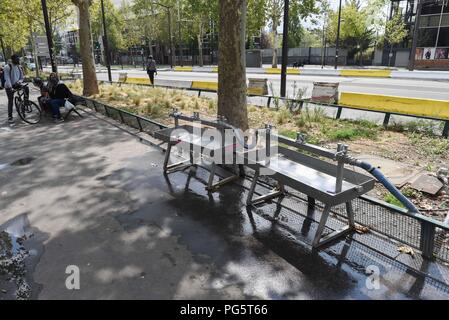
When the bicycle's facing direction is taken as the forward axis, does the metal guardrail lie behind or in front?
in front

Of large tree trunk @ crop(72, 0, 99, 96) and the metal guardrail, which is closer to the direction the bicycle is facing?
the metal guardrail

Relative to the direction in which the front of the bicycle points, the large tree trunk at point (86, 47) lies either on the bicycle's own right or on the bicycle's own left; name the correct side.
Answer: on the bicycle's own left

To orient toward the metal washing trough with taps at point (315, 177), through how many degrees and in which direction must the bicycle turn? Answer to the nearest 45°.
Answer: approximately 45° to its right

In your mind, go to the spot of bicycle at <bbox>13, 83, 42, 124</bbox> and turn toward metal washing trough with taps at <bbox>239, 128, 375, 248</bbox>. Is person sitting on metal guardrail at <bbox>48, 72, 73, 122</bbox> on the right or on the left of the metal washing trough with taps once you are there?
left

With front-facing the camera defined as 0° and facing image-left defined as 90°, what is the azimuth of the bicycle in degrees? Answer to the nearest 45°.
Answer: approximately 315°
